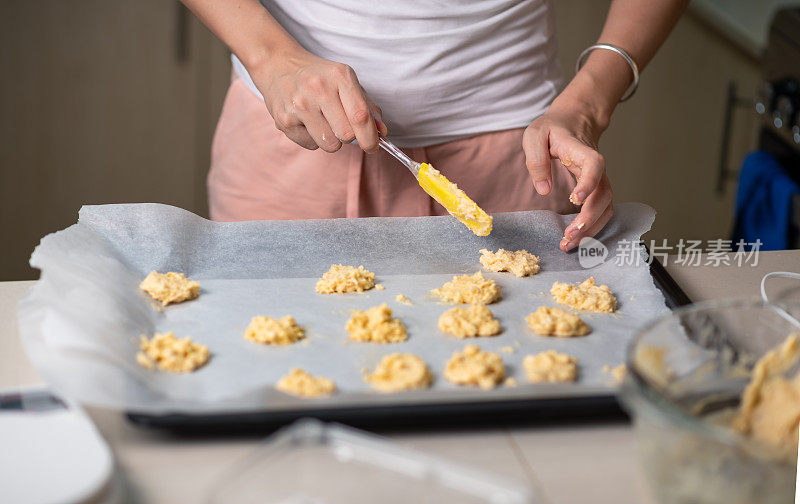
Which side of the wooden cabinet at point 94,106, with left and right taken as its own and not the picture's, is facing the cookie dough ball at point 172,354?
front

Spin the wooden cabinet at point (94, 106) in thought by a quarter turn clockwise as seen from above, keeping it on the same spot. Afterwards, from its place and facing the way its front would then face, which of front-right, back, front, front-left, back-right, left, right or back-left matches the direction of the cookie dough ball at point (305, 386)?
left

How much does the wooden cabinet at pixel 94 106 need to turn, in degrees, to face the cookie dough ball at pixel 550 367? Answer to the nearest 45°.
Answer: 0° — it already faces it

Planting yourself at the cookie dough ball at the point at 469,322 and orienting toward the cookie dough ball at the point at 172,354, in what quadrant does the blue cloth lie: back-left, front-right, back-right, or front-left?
back-right

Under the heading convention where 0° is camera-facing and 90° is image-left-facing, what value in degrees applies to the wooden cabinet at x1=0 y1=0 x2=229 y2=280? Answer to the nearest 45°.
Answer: approximately 0°

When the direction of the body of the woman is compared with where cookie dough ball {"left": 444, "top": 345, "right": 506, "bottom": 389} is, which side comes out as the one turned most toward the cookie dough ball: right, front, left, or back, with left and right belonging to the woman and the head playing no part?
front

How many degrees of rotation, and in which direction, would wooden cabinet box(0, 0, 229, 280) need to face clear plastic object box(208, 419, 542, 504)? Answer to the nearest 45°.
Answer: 0° — it already faces it

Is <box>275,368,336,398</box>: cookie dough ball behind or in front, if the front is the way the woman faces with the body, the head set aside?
in front

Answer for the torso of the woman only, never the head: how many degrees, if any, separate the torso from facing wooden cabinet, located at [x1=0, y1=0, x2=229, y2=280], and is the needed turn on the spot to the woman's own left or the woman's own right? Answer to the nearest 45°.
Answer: approximately 135° to the woman's own right

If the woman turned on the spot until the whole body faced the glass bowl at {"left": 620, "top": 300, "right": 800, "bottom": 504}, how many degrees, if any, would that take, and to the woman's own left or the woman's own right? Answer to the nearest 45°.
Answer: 0° — they already face it

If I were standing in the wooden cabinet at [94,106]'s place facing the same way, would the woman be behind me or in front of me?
in front

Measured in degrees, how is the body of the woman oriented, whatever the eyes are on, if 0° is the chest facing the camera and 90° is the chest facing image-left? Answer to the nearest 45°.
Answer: approximately 0°

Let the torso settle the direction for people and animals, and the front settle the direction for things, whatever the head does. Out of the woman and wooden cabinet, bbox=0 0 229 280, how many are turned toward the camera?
2
